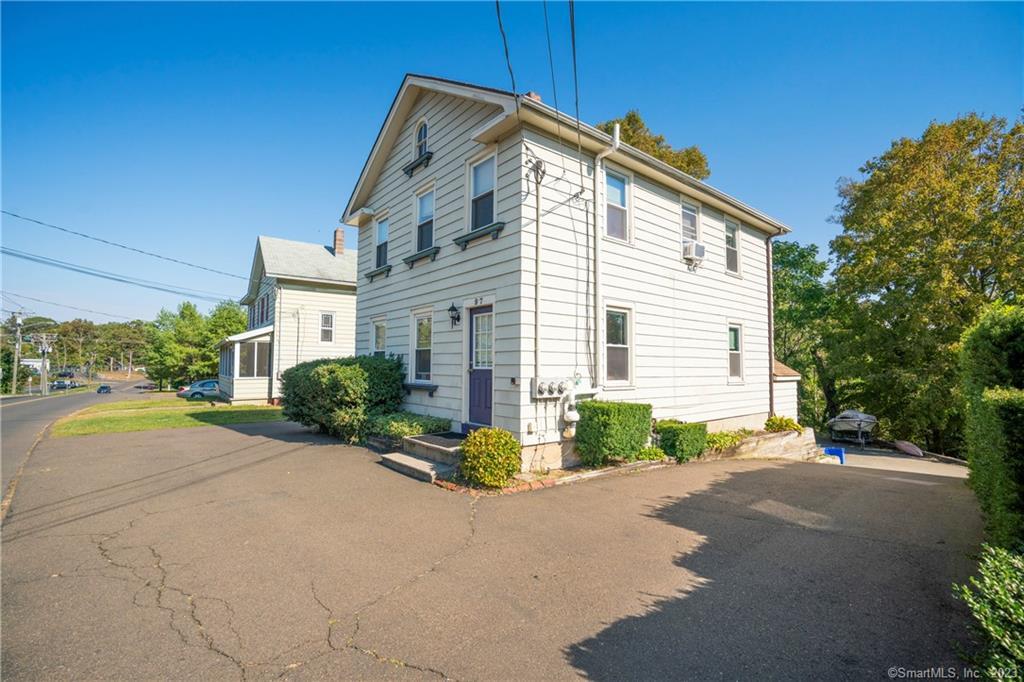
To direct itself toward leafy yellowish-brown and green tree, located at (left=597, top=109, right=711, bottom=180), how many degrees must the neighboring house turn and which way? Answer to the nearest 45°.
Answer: approximately 135° to its left

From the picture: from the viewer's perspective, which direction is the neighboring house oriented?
to the viewer's left

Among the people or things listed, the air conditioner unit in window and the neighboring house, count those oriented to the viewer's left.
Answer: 1

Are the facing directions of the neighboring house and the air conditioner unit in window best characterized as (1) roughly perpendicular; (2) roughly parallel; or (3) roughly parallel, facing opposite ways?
roughly perpendicular

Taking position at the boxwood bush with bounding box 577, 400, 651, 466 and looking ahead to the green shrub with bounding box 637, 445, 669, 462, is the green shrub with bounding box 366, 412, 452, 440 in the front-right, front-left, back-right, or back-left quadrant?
back-left

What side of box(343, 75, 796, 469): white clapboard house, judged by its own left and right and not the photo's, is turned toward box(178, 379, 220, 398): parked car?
right

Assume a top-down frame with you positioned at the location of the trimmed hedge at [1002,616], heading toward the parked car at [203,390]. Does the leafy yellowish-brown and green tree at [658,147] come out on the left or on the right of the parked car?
right

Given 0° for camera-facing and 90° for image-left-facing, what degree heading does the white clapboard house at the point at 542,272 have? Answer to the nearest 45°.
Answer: approximately 45°

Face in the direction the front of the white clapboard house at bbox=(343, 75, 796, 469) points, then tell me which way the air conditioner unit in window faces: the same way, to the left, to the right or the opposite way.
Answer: to the left

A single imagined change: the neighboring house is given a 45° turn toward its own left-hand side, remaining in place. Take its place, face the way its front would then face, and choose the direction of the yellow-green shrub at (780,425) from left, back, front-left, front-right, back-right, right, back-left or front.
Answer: left

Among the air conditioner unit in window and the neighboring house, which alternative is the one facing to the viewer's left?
the neighboring house
